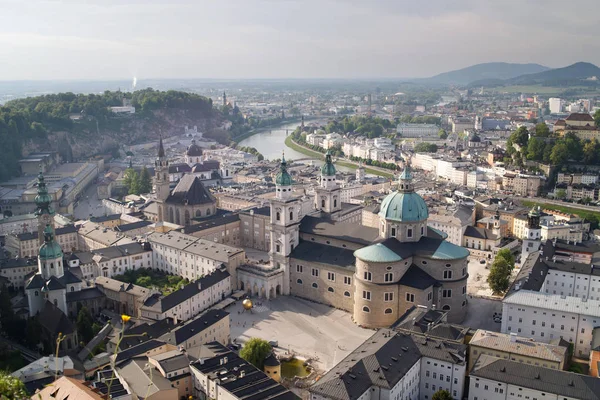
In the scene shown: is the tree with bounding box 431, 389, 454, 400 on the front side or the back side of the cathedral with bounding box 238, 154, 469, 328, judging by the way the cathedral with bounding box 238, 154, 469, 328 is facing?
on the back side

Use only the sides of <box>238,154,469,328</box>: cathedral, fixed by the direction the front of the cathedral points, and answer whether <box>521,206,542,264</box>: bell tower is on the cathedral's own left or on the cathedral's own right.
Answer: on the cathedral's own right

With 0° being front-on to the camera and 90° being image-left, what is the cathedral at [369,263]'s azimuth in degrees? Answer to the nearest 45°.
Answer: approximately 135°

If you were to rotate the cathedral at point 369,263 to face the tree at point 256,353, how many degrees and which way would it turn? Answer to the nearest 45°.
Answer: approximately 90° to its left
